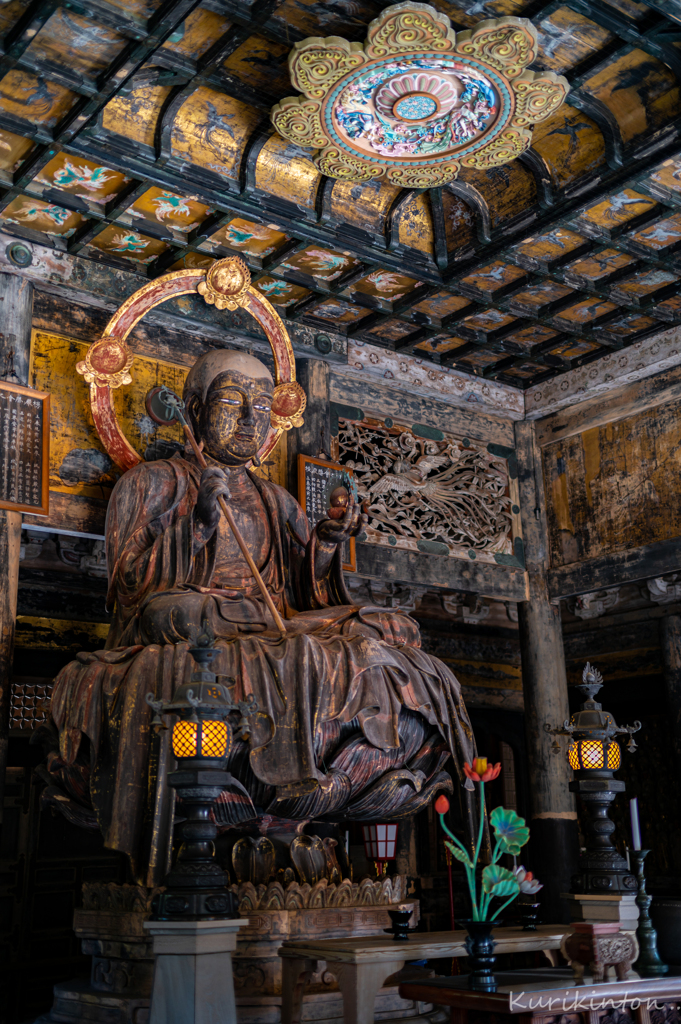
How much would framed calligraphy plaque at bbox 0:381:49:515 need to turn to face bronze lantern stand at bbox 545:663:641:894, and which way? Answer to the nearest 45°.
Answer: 0° — it already faces it

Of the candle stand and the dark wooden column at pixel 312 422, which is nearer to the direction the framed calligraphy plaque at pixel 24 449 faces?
the candle stand

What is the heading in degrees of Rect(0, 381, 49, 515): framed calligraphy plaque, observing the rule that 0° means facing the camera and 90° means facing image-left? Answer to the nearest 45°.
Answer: approximately 315°

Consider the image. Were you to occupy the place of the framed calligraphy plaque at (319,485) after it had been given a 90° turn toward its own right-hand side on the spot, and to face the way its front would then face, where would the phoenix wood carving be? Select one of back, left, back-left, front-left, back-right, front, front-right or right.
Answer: back

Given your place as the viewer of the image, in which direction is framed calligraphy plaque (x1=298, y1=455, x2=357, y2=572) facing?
facing the viewer and to the right of the viewer

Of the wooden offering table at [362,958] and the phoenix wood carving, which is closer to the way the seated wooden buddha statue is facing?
the wooden offering table

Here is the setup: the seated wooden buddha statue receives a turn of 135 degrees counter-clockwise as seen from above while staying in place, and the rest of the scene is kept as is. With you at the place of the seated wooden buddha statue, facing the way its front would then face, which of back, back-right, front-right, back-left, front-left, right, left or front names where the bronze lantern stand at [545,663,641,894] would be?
right

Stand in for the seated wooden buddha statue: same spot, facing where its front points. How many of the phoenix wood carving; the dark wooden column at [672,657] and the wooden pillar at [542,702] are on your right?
0

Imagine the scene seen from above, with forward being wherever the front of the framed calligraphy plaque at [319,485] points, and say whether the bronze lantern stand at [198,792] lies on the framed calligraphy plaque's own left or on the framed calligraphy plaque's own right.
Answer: on the framed calligraphy plaque's own right

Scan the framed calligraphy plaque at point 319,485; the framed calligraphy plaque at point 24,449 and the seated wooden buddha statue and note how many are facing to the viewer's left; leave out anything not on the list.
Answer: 0

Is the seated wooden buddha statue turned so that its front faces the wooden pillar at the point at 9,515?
no

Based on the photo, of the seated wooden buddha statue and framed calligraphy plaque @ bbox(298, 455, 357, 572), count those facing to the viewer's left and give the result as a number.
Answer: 0

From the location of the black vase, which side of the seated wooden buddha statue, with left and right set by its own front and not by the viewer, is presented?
front

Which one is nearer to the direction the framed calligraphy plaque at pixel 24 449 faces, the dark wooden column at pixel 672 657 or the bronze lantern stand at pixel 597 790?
the bronze lantern stand

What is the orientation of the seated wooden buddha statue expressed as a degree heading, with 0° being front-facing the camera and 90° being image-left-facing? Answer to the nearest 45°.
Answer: approximately 315°

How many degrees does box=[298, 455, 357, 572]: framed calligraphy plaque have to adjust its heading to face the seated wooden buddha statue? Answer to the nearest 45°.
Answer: approximately 45° to its right

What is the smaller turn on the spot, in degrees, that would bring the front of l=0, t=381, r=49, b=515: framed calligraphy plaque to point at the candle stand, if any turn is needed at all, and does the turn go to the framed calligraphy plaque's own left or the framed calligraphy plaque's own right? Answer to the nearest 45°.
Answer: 0° — it already faces it

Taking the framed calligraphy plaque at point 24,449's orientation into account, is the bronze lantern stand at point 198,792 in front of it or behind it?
in front
